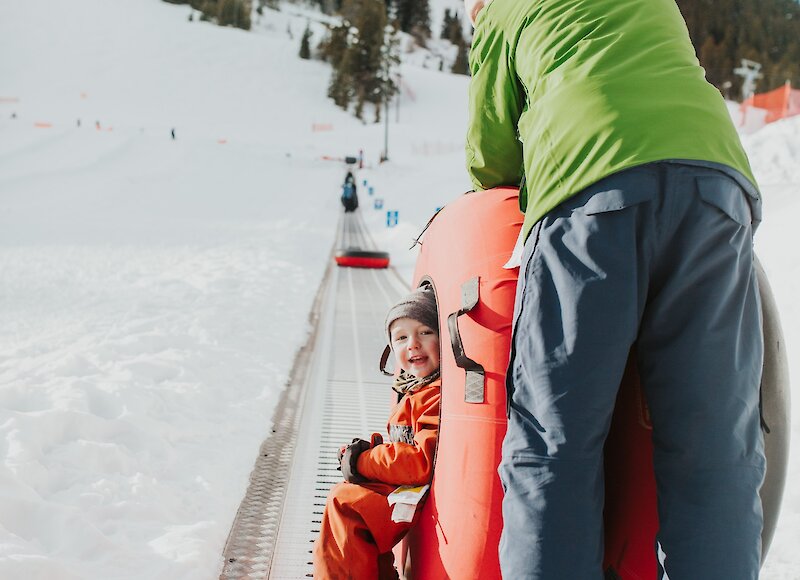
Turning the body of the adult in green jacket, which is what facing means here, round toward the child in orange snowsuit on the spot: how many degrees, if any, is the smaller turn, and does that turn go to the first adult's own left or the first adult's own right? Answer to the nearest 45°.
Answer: approximately 45° to the first adult's own left

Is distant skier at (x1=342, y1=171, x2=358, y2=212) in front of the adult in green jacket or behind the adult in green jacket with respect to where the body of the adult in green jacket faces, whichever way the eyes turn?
in front

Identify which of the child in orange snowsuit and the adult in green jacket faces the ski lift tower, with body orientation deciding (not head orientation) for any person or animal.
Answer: the adult in green jacket

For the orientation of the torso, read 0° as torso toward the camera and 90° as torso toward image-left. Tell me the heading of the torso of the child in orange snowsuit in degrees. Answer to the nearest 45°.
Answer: approximately 45°

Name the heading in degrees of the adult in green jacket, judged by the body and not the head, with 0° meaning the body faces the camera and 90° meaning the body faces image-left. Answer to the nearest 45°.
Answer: approximately 180°

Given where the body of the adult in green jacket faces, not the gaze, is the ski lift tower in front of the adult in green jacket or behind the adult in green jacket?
in front

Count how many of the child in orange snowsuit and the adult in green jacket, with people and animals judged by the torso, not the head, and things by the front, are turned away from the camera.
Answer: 1

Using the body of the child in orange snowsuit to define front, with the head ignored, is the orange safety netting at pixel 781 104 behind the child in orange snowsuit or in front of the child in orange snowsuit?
behind

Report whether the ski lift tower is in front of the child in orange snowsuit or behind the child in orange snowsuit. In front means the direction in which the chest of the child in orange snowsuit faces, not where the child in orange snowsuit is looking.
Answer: behind

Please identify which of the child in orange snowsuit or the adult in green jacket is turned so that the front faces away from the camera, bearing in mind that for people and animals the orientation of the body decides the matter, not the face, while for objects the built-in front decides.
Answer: the adult in green jacket

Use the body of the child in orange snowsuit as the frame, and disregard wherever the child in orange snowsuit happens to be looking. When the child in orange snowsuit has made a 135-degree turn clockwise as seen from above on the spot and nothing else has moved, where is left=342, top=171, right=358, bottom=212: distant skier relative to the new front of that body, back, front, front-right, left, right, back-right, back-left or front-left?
front
